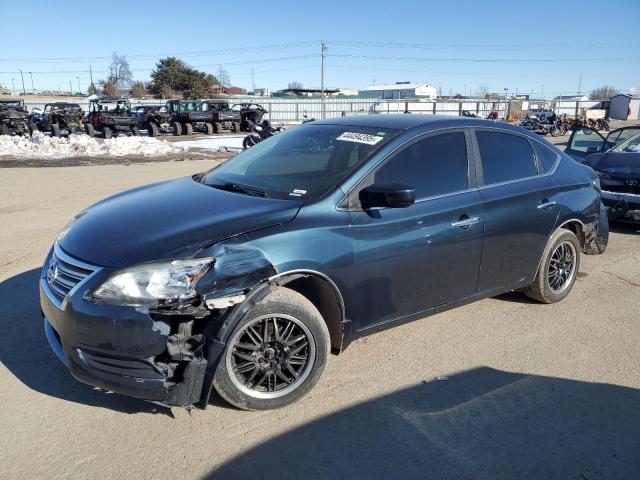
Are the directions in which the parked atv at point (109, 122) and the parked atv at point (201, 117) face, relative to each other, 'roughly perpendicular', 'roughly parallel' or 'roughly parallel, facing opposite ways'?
roughly parallel

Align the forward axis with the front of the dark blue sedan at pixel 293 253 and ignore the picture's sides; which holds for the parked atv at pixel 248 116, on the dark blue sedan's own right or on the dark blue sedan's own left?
on the dark blue sedan's own right

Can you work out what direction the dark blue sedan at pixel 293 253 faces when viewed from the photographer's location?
facing the viewer and to the left of the viewer

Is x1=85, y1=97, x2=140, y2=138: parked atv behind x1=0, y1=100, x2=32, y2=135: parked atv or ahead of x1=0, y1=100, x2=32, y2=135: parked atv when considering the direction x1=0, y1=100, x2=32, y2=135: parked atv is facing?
ahead

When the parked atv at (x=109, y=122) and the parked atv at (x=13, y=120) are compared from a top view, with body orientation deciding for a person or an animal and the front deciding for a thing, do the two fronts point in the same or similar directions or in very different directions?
same or similar directions

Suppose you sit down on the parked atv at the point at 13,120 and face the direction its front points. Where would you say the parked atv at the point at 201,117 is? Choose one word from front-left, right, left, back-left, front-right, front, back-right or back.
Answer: front-left

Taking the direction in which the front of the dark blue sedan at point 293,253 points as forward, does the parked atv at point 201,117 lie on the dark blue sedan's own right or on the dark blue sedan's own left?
on the dark blue sedan's own right

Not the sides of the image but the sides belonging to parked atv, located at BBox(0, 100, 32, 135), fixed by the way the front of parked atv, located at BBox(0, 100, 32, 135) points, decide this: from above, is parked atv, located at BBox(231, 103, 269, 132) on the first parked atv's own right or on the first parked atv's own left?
on the first parked atv's own left

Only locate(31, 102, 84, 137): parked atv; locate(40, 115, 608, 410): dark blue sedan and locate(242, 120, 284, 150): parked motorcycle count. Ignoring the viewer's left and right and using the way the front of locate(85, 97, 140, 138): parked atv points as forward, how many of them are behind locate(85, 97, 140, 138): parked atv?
1
